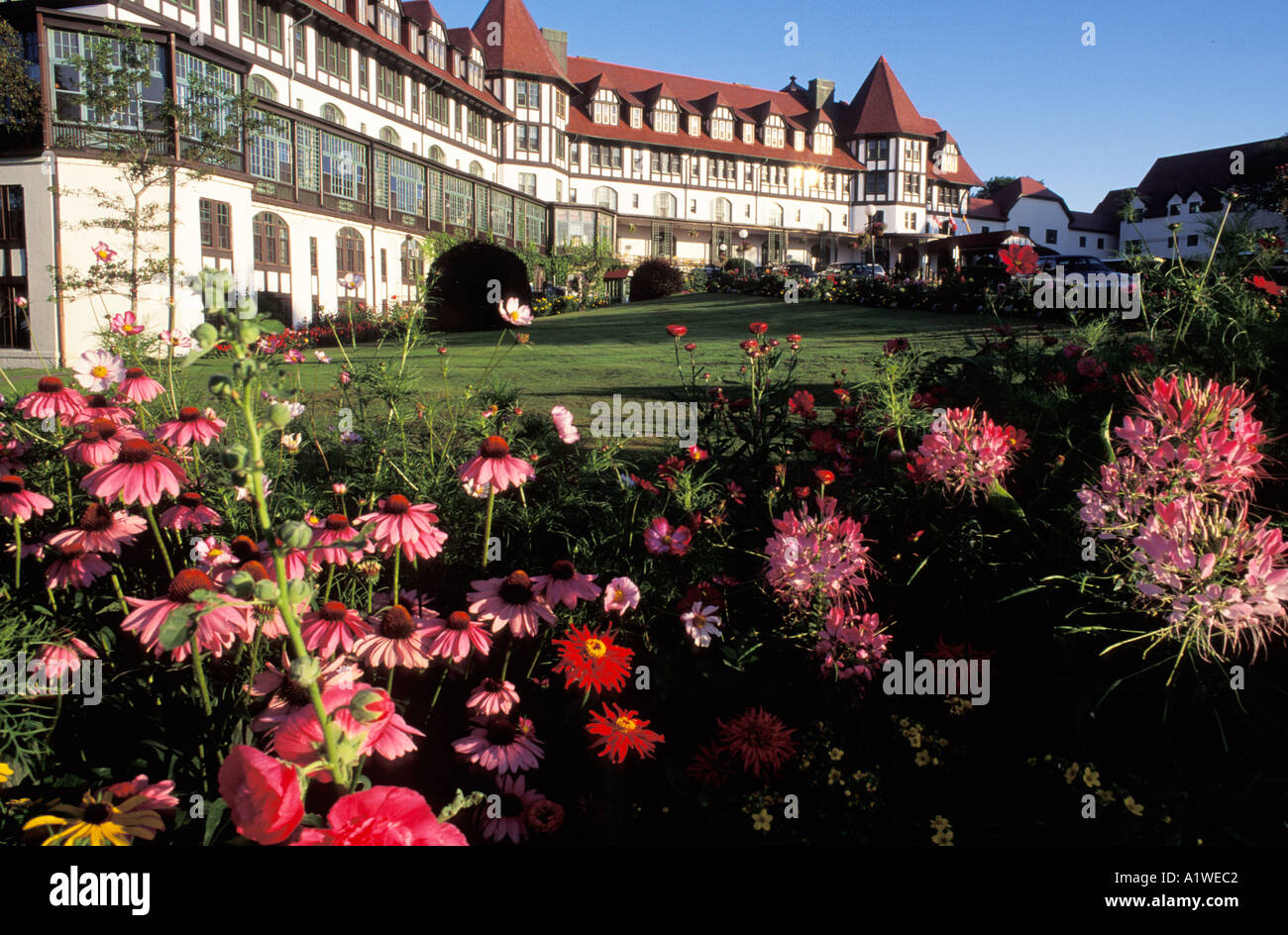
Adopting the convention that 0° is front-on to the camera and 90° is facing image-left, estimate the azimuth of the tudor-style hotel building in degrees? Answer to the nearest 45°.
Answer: approximately 315°

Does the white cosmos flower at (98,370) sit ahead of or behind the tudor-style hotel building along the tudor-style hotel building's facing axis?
ahead

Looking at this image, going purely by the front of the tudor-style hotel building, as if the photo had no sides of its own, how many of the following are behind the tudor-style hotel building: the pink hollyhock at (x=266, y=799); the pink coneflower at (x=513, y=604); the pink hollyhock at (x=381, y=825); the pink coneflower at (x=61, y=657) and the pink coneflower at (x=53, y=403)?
0

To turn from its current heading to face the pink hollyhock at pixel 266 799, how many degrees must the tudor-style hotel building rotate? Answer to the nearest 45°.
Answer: approximately 45° to its right

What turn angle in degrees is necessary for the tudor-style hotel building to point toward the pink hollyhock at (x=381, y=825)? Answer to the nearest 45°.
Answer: approximately 45° to its right

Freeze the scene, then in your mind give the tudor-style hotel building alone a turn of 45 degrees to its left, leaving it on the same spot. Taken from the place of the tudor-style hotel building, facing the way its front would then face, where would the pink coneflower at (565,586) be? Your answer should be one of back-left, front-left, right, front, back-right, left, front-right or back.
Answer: right

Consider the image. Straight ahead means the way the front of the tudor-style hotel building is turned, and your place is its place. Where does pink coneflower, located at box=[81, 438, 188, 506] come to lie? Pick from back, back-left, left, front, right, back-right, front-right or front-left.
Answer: front-right

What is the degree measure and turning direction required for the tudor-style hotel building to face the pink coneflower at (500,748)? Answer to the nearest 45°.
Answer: approximately 45° to its right

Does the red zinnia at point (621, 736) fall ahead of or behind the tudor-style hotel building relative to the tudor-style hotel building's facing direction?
ahead

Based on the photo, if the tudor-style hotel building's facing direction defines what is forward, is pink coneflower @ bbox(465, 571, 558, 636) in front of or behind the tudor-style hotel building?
in front

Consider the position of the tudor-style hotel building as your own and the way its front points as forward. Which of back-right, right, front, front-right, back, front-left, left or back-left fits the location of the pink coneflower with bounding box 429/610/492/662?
front-right

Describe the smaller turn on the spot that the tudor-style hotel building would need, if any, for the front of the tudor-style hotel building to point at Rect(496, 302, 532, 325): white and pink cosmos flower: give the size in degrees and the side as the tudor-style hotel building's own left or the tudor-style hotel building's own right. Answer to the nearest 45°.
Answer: approximately 45° to the tudor-style hotel building's own right

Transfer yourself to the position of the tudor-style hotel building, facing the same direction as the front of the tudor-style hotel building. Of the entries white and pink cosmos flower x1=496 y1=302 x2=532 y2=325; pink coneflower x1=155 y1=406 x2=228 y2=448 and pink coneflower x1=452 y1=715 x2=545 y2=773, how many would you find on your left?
0
